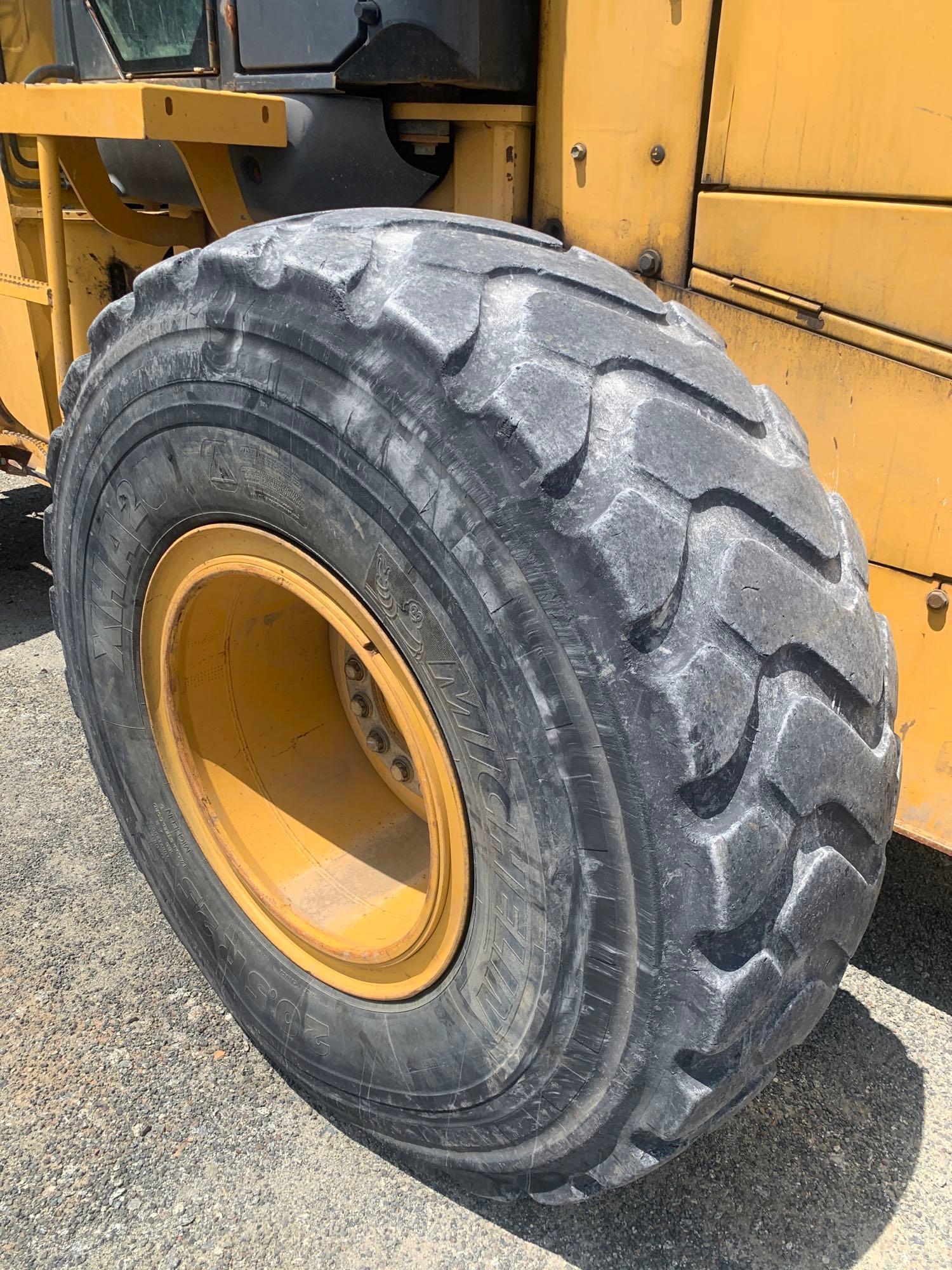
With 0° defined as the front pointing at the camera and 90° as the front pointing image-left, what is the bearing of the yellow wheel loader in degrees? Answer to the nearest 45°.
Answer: approximately 135°
